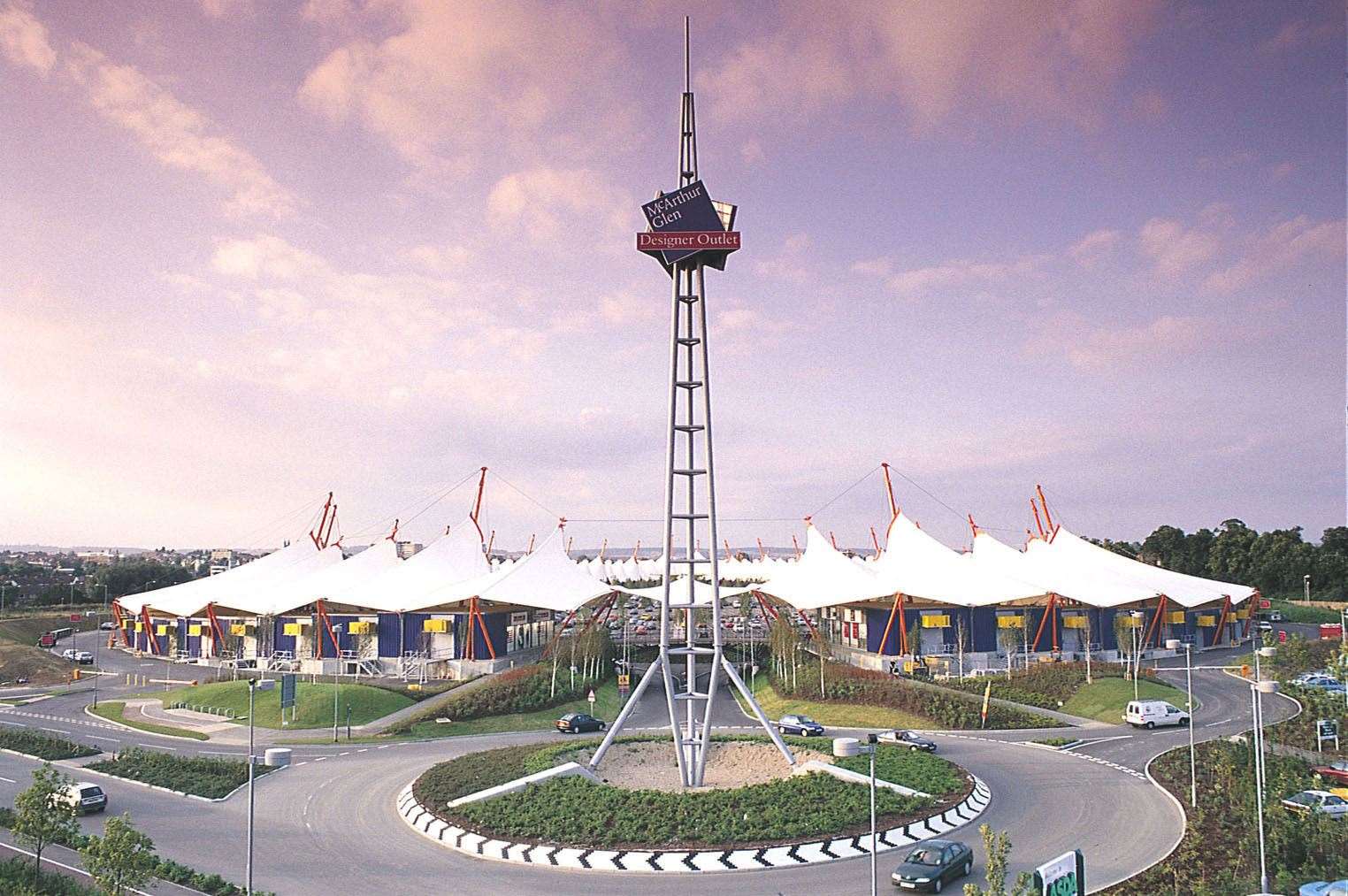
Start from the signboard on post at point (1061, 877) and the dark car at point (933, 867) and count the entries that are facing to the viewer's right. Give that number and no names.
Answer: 0

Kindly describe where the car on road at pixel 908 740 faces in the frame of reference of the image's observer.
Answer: facing the viewer and to the right of the viewer

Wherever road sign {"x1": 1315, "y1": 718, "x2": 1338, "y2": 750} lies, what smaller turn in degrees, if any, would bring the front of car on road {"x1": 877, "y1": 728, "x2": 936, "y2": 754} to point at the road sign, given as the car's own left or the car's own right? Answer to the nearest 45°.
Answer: approximately 45° to the car's own left

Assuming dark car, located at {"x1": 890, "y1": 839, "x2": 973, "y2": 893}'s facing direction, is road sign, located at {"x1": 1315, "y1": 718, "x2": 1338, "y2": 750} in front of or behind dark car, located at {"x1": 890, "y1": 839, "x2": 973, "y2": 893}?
behind

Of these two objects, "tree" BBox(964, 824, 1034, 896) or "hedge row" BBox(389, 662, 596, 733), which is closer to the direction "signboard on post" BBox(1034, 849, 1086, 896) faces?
the tree

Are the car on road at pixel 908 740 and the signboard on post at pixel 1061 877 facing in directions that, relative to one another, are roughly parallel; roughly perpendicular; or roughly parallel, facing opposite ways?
roughly perpendicular

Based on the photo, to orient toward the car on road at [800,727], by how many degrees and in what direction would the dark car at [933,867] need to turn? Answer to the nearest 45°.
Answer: approximately 135° to its right

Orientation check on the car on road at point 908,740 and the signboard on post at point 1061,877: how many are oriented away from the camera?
0

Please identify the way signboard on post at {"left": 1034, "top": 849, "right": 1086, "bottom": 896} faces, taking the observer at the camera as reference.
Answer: facing the viewer and to the left of the viewer
